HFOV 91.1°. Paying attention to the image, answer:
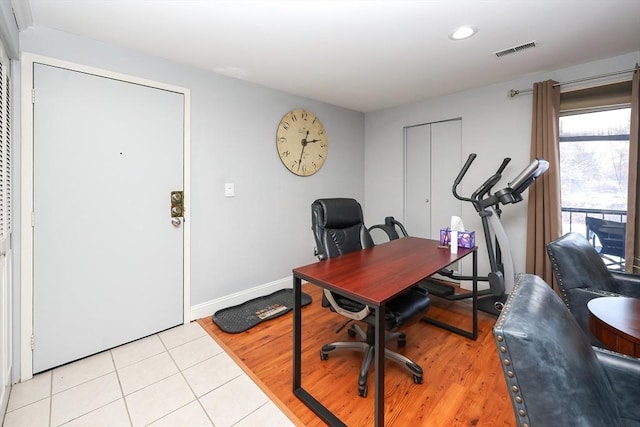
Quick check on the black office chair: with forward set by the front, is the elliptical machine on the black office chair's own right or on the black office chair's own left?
on the black office chair's own left

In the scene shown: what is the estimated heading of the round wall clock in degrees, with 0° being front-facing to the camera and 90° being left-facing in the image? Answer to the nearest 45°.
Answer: approximately 315°

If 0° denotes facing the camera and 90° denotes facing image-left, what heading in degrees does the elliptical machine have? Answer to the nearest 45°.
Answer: approximately 315°

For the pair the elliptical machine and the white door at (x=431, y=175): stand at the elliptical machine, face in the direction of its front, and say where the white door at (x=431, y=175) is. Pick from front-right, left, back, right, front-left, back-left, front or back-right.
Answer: back

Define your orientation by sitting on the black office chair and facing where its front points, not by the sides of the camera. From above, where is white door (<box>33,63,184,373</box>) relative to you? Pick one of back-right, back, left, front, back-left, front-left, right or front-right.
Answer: back-right
